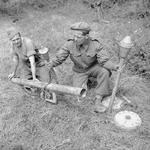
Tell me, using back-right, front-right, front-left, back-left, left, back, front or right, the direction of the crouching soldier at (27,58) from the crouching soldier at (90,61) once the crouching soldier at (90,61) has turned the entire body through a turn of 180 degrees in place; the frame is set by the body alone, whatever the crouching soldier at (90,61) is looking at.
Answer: left

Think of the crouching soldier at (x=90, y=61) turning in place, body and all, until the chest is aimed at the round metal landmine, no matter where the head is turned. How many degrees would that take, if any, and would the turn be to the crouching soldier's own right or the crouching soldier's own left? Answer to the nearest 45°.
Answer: approximately 45° to the crouching soldier's own left

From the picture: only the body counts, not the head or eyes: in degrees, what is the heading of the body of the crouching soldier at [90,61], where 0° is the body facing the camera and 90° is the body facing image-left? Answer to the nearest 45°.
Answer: approximately 0°

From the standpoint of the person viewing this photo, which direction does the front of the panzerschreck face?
facing the viewer and to the right of the viewer

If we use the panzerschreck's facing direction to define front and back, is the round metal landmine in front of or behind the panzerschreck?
in front
